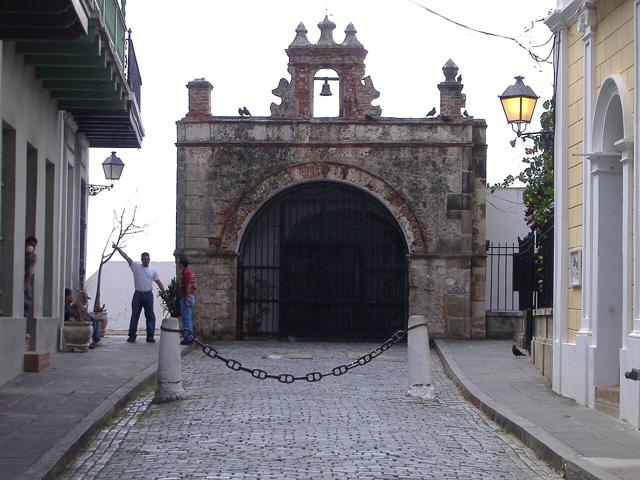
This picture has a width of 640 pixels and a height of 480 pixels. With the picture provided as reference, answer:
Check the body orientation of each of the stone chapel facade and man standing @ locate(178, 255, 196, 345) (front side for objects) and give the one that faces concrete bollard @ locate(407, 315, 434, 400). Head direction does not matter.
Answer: the stone chapel facade

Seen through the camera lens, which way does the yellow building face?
facing to the left of the viewer

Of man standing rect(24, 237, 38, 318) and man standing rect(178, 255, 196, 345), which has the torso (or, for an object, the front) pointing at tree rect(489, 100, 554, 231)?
man standing rect(24, 237, 38, 318)

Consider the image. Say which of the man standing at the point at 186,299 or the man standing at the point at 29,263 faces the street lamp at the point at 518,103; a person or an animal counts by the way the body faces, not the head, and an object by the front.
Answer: the man standing at the point at 29,263

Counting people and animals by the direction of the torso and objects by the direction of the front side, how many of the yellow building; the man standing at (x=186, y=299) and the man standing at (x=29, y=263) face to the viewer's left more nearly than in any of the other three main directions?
2

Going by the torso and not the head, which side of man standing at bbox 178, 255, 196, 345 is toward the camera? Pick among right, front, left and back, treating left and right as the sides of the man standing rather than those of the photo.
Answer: left

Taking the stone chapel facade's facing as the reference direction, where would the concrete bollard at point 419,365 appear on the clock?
The concrete bollard is roughly at 12 o'clock from the stone chapel facade.

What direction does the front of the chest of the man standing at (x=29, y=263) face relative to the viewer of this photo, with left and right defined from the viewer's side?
facing to the right of the viewer
